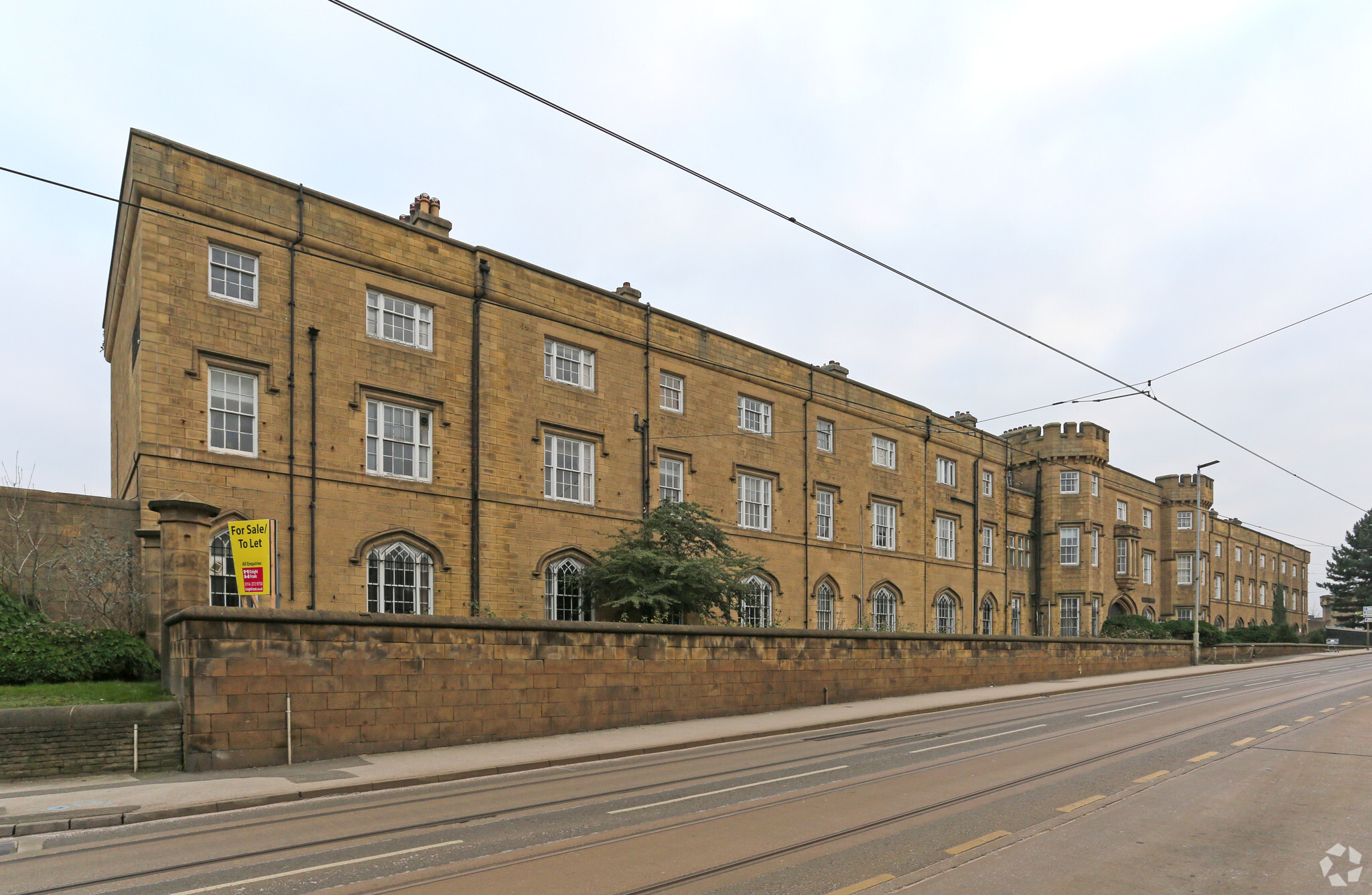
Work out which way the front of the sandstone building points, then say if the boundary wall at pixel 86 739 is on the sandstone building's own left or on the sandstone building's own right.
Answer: on the sandstone building's own right

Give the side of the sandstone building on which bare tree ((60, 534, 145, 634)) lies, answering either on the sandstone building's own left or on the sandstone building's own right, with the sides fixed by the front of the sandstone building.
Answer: on the sandstone building's own right

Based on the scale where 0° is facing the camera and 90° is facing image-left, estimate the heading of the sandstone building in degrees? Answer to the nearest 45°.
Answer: approximately 315°

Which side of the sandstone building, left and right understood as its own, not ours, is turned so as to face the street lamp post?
left

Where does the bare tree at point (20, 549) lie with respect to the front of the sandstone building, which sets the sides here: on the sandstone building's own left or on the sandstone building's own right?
on the sandstone building's own right

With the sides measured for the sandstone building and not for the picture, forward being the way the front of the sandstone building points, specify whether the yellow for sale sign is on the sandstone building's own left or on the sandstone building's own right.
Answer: on the sandstone building's own right
